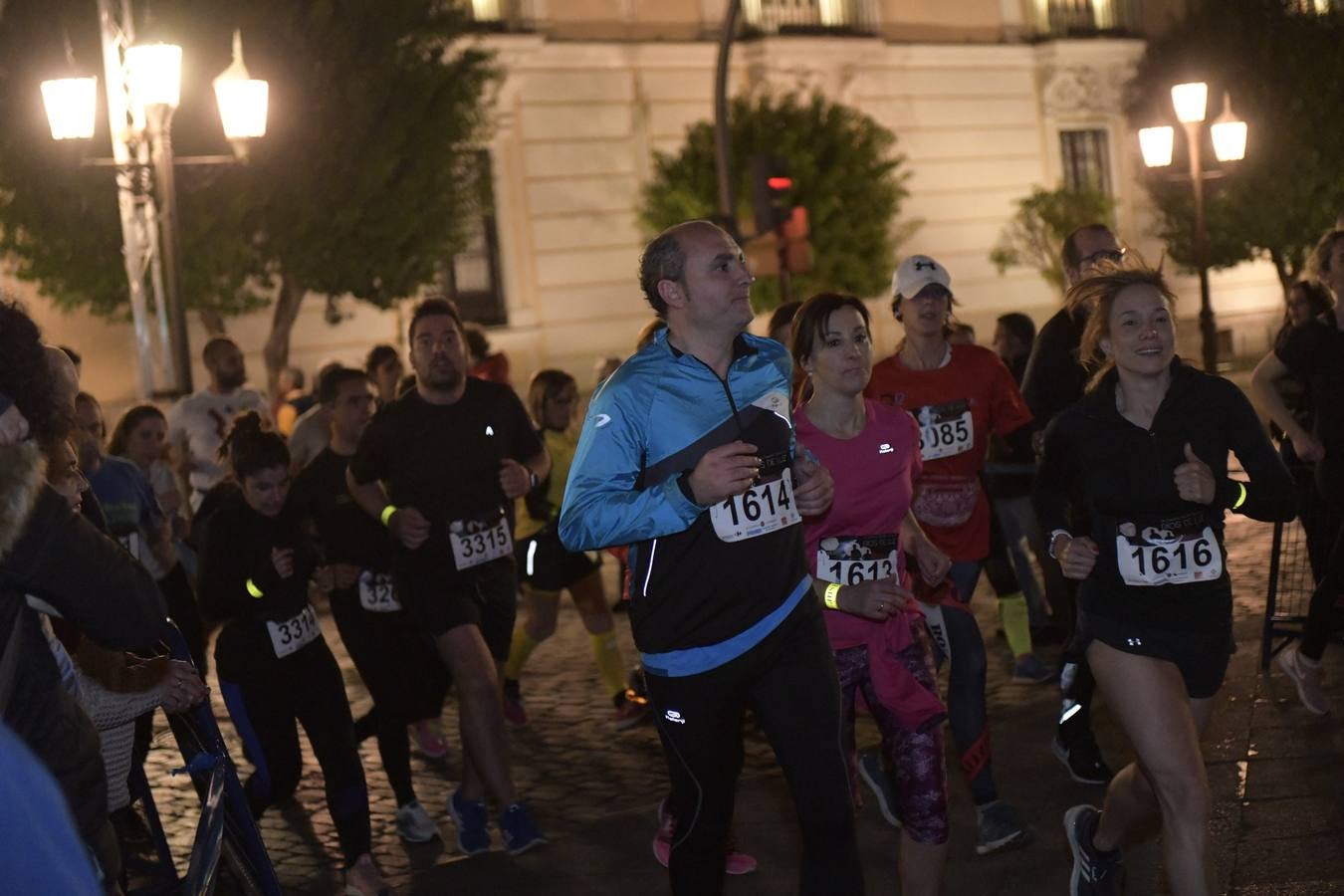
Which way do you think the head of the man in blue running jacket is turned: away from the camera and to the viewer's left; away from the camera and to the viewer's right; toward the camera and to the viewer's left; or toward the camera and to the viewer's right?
toward the camera and to the viewer's right

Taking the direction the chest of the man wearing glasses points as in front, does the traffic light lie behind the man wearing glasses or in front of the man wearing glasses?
behind

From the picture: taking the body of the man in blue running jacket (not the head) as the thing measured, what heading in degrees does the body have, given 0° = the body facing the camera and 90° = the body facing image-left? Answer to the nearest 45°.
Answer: approximately 315°

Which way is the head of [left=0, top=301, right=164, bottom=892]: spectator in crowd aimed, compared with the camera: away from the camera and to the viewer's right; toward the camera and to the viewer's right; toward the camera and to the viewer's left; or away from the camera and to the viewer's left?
away from the camera and to the viewer's right

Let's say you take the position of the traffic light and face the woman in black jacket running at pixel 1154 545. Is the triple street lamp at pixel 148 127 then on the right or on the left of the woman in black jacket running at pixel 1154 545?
right

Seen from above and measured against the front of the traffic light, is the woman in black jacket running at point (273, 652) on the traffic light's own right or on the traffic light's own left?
on the traffic light's own right

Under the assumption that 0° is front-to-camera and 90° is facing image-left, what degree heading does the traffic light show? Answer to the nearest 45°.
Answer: approximately 315°

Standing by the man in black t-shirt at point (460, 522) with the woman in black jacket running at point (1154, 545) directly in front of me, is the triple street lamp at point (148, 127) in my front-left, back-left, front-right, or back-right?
back-left

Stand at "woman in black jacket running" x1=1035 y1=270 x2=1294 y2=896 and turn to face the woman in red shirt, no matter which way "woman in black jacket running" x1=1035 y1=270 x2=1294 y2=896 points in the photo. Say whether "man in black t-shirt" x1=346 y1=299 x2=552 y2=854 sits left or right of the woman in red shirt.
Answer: left
